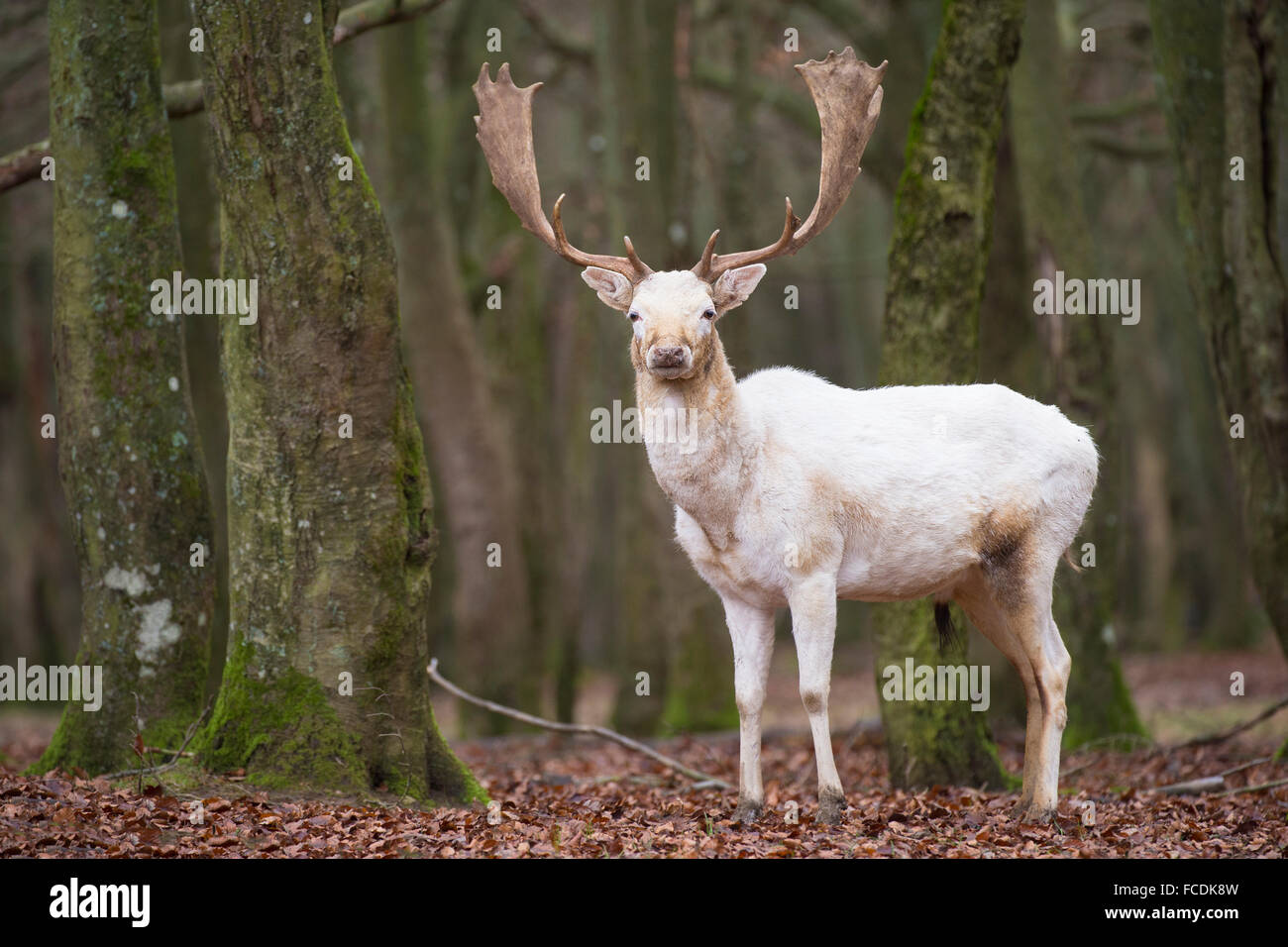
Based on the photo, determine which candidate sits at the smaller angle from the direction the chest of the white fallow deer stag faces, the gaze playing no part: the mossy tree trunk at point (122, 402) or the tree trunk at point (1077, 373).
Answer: the mossy tree trunk

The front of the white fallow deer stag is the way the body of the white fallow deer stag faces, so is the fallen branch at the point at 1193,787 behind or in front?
behind

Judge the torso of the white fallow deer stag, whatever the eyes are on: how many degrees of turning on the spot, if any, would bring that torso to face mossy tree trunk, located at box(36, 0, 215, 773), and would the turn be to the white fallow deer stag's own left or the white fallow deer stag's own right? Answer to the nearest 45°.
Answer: approximately 45° to the white fallow deer stag's own right

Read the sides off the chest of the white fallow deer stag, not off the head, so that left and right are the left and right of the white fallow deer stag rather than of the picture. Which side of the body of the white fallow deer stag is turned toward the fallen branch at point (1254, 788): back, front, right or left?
back

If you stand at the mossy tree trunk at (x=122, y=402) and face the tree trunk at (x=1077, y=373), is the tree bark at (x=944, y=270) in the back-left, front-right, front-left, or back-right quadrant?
front-right

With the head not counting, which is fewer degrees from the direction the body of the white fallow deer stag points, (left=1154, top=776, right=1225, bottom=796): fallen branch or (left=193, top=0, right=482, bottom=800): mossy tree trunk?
the mossy tree trunk

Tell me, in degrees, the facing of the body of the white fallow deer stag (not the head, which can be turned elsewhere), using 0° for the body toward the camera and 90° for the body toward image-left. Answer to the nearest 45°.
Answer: approximately 45°

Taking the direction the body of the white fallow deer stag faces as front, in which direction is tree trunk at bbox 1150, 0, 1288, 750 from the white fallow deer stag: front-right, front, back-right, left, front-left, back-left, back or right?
back

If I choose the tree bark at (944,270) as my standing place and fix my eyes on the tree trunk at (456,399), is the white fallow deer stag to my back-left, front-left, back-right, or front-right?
back-left

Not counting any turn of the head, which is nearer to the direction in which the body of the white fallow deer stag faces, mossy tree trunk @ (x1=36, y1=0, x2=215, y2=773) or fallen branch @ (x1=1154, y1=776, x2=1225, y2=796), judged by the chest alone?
the mossy tree trunk

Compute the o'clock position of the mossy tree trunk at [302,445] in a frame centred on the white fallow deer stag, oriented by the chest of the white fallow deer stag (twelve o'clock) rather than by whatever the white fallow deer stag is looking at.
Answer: The mossy tree trunk is roughly at 1 o'clock from the white fallow deer stag.
